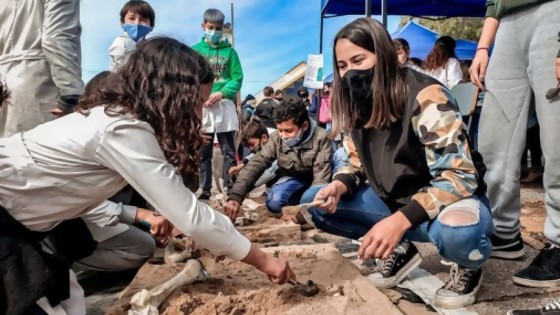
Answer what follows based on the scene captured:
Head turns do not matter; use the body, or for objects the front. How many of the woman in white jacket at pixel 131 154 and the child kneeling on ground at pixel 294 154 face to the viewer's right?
1

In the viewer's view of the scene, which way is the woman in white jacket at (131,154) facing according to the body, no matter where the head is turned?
to the viewer's right

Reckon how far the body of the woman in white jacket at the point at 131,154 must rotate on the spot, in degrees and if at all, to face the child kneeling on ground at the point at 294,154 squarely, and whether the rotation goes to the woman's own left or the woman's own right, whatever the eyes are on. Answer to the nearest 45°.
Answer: approximately 45° to the woman's own left

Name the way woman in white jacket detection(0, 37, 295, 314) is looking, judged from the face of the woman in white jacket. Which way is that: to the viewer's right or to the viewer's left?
to the viewer's right

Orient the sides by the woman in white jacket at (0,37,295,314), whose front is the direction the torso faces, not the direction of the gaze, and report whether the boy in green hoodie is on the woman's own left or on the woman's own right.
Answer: on the woman's own left

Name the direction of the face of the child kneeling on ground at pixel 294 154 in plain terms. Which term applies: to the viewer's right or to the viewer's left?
to the viewer's left

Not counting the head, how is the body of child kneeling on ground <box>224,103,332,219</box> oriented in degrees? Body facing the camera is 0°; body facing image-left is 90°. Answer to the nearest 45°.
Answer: approximately 45°

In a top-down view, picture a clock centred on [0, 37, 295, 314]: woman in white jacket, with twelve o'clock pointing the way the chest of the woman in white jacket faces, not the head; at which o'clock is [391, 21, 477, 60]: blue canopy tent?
The blue canopy tent is roughly at 10 o'clock from the woman in white jacket.
